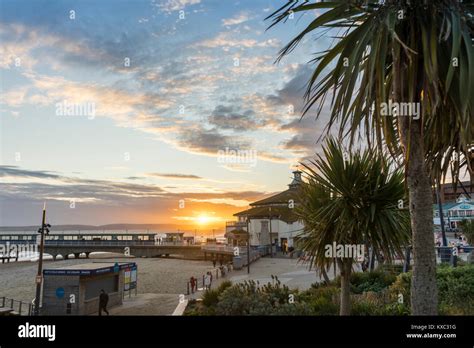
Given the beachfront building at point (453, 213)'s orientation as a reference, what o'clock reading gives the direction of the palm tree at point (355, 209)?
The palm tree is roughly at 12 o'clock from the beachfront building.

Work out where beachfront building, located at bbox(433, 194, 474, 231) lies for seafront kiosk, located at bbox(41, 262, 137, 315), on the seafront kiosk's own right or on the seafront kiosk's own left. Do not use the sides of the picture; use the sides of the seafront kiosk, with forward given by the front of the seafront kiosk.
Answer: on the seafront kiosk's own left

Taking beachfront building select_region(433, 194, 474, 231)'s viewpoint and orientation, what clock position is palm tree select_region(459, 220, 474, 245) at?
The palm tree is roughly at 12 o'clock from the beachfront building.

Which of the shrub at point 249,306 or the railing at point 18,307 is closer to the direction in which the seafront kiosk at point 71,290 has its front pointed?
the shrub

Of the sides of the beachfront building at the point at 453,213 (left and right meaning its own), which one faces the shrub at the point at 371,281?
front

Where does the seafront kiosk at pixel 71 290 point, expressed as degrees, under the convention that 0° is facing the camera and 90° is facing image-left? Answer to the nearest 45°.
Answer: approximately 315°

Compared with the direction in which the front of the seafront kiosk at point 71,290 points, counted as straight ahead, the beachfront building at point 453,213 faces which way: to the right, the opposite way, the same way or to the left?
to the right

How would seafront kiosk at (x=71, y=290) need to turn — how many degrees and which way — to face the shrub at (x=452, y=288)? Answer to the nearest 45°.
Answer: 0° — it already faces it
